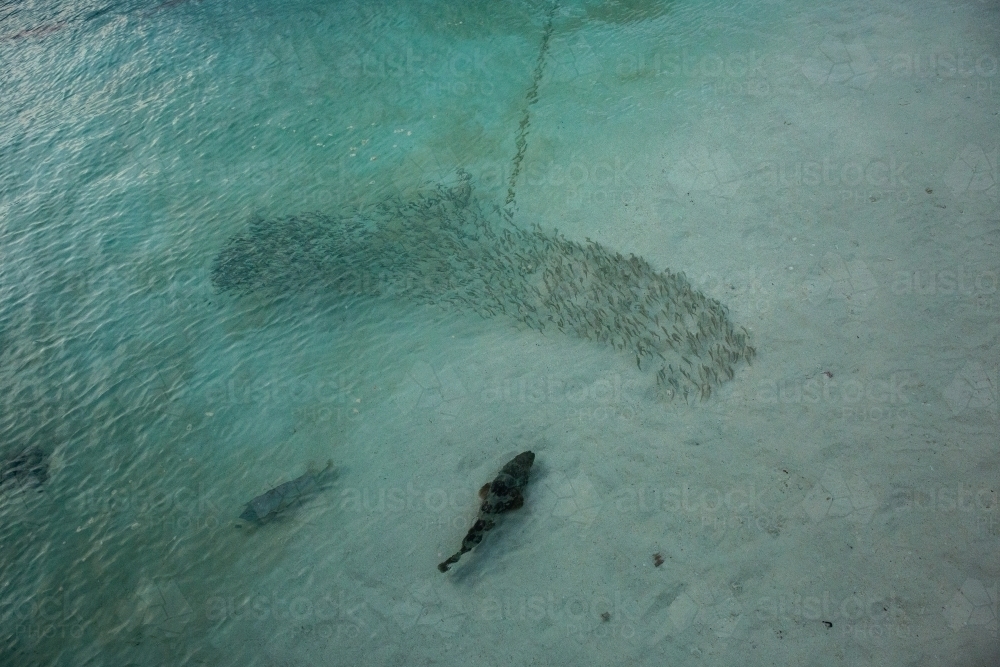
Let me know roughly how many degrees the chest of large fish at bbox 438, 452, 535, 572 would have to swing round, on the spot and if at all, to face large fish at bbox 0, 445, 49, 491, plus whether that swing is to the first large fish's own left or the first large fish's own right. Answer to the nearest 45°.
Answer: approximately 90° to the first large fish's own left

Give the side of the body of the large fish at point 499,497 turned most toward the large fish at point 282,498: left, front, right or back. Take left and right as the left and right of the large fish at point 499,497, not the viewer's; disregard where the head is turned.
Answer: left

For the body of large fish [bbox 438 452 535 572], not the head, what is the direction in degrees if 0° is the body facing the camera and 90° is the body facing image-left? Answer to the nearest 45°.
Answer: approximately 225°
